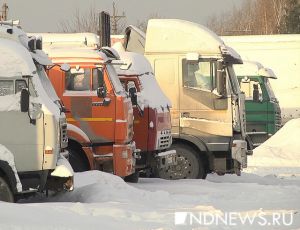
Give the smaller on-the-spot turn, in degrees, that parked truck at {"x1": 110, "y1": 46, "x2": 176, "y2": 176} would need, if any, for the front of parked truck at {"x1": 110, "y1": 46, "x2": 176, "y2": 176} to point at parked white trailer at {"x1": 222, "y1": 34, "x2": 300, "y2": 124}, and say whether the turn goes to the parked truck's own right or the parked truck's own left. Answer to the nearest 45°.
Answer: approximately 135° to the parked truck's own left

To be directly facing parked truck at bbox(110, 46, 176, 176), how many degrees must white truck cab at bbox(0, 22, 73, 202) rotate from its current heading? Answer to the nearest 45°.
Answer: approximately 45° to its left

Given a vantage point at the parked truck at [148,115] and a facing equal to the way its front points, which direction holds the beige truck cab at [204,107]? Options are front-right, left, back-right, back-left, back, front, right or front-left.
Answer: left

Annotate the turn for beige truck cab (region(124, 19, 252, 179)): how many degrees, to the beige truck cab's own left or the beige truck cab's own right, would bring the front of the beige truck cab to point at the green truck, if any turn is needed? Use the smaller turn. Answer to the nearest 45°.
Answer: approximately 90° to the beige truck cab's own left

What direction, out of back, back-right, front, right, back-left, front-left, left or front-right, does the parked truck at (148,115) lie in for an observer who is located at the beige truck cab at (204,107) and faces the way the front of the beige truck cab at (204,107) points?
back-right

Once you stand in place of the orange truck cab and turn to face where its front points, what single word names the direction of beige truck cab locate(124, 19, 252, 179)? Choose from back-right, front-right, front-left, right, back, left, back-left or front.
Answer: front-left

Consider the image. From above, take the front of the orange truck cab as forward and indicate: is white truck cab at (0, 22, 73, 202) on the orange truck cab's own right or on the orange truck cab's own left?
on the orange truck cab's own right
